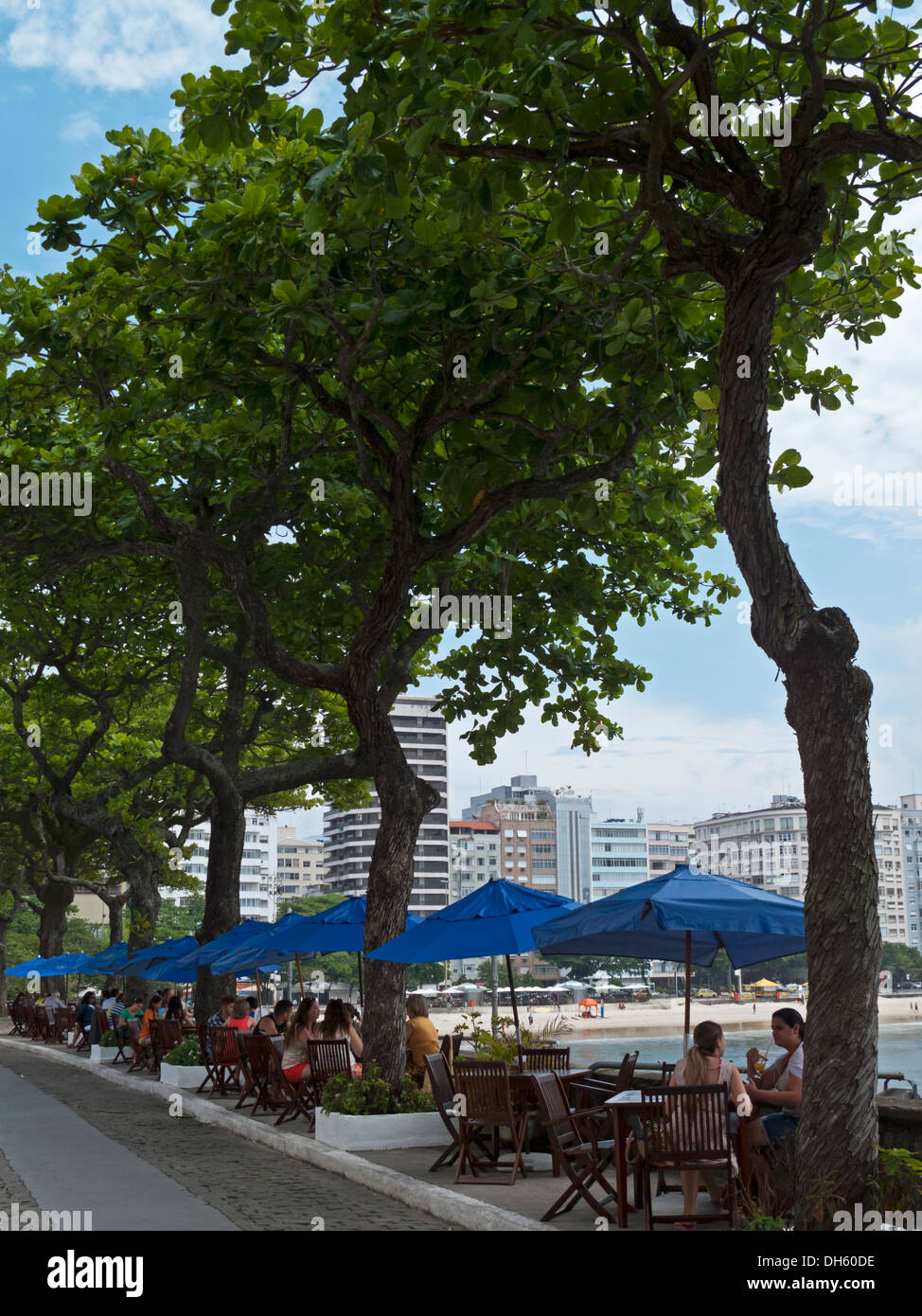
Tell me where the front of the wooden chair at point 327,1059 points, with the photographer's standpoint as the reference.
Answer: facing away from the viewer

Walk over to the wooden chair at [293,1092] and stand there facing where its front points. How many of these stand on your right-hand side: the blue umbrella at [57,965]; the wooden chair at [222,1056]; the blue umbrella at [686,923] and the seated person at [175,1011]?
1

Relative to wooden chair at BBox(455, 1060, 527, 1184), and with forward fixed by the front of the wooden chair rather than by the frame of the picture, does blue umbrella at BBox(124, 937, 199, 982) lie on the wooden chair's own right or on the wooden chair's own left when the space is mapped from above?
on the wooden chair's own left

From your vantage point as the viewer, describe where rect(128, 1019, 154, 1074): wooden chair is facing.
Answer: facing away from the viewer and to the right of the viewer

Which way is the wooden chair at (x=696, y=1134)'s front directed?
away from the camera

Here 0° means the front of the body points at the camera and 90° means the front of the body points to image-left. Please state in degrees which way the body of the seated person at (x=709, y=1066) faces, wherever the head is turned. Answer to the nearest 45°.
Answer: approximately 180°

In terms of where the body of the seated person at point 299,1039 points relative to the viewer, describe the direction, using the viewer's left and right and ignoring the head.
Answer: facing to the right of the viewer

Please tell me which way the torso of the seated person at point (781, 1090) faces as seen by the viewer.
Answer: to the viewer's left

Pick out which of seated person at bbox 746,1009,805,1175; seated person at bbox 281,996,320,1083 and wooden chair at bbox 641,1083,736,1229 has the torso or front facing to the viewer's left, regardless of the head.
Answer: seated person at bbox 746,1009,805,1175
